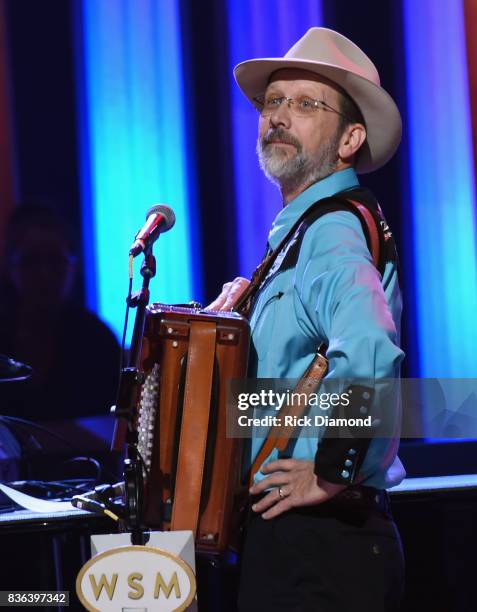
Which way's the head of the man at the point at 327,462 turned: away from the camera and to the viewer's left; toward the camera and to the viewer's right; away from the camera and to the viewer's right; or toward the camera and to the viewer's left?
toward the camera and to the viewer's left

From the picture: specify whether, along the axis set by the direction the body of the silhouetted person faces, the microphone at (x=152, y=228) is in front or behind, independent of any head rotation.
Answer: in front

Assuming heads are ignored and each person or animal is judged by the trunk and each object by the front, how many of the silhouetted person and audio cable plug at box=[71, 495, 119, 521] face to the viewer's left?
1

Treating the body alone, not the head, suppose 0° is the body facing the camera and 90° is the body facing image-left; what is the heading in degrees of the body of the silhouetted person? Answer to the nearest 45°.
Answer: approximately 0°
